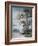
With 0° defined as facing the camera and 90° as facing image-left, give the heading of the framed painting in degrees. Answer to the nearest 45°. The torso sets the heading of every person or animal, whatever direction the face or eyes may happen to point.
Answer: approximately 315°
